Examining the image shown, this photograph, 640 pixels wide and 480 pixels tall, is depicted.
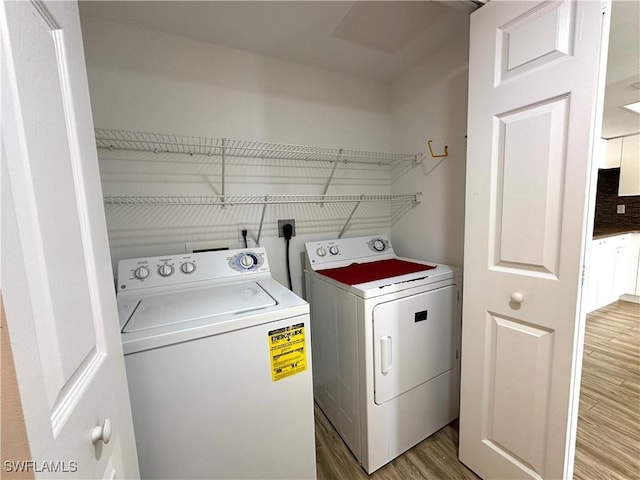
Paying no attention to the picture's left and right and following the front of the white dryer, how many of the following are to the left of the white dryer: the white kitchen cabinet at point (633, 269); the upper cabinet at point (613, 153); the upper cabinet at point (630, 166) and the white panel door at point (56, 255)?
3

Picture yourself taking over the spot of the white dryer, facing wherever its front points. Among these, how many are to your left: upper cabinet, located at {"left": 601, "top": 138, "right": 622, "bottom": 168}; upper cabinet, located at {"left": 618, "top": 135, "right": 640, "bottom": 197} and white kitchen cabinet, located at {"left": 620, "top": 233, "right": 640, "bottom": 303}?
3

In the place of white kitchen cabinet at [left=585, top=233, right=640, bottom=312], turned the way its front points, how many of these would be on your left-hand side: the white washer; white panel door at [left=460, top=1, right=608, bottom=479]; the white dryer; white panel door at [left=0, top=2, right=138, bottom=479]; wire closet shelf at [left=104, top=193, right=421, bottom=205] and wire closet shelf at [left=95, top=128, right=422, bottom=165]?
0

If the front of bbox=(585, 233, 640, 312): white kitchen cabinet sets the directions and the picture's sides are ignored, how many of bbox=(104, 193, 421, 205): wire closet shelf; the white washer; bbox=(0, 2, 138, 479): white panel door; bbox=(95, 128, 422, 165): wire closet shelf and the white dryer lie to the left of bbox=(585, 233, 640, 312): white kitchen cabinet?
0

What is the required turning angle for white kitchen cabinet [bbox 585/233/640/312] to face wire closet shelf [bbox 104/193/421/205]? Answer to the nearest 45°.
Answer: approximately 45° to its right

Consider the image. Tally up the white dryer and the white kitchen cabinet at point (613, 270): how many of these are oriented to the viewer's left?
0

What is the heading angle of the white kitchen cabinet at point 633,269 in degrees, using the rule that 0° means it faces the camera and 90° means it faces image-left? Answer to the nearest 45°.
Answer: approximately 45°

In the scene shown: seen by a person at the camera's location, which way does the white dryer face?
facing the viewer and to the right of the viewer

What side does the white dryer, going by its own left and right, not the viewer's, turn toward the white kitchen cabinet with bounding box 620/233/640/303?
left

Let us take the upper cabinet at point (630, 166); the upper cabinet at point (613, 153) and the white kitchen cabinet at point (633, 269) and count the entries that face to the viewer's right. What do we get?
0

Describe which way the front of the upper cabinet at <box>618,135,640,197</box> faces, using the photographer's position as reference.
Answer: facing the viewer and to the left of the viewer

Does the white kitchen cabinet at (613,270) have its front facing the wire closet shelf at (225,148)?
no

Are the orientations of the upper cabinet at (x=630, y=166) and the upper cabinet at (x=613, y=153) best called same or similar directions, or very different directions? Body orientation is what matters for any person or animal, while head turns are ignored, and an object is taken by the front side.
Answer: same or similar directions
